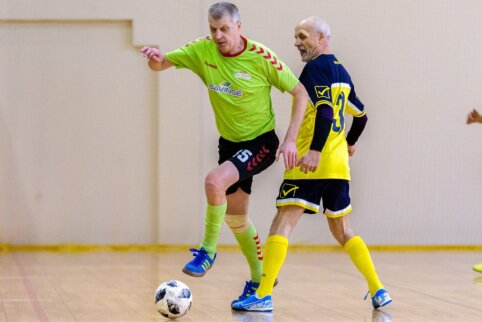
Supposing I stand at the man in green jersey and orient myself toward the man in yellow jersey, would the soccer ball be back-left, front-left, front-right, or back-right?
back-right

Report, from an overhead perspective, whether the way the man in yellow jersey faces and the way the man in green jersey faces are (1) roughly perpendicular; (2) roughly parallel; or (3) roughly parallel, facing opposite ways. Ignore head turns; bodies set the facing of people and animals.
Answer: roughly perpendicular

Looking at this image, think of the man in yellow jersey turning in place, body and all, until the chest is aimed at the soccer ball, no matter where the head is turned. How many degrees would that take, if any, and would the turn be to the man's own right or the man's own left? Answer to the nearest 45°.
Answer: approximately 90° to the man's own left

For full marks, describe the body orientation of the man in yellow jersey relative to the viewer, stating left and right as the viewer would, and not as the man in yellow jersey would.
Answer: facing away from the viewer and to the left of the viewer
